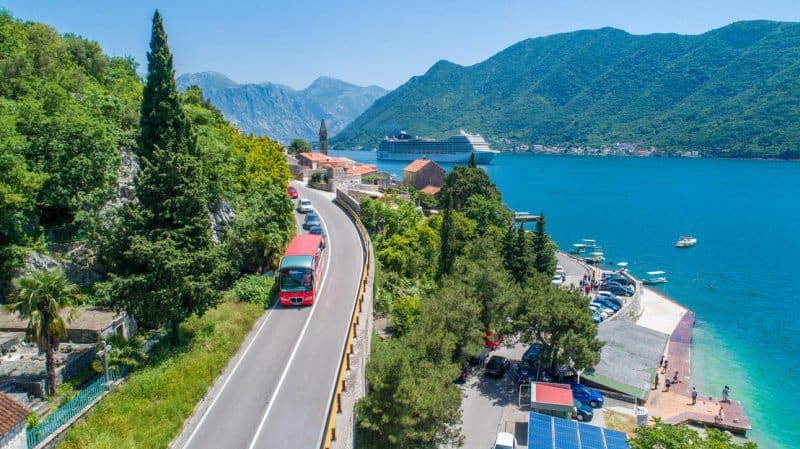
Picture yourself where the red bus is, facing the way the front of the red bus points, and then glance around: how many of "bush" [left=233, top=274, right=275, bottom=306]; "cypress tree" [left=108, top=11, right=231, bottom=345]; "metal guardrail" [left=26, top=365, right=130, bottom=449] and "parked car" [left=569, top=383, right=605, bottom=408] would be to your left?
1

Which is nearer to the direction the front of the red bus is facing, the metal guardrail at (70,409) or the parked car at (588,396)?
the metal guardrail

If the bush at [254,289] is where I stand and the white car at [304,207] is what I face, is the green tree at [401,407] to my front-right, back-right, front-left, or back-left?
back-right

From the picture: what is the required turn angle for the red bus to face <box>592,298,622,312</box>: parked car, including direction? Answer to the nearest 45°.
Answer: approximately 135° to its left

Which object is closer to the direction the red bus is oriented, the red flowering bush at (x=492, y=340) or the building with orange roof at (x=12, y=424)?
the building with orange roof

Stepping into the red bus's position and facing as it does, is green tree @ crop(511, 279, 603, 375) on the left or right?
on its left

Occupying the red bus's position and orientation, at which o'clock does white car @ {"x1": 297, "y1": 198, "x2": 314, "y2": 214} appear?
The white car is roughly at 6 o'clock from the red bus.

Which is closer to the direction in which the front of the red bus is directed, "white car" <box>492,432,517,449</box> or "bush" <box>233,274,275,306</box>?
the white car

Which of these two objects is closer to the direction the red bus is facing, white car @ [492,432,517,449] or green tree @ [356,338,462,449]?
the green tree

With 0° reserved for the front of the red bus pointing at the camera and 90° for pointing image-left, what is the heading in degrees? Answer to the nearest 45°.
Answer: approximately 0°

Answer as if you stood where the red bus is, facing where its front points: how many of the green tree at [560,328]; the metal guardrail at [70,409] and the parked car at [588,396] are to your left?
2

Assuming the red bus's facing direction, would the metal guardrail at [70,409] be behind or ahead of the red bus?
ahead

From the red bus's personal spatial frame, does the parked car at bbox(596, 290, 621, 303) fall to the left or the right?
on its left

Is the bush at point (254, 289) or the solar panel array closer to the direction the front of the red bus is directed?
the solar panel array

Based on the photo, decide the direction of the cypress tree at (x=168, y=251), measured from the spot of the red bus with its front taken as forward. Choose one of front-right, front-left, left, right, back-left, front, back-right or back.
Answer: front-right

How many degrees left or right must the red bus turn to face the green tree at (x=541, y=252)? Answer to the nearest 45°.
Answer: approximately 135° to its left

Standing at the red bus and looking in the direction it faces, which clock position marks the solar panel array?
The solar panel array is roughly at 10 o'clock from the red bus.
